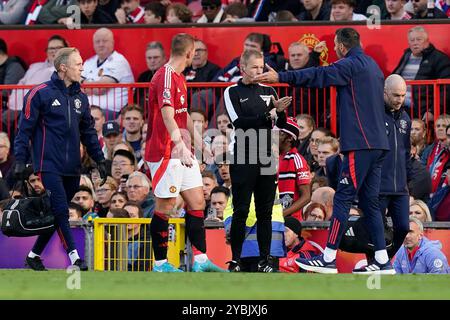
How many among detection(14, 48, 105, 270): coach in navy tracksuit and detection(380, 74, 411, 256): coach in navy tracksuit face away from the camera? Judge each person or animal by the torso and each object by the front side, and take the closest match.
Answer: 0

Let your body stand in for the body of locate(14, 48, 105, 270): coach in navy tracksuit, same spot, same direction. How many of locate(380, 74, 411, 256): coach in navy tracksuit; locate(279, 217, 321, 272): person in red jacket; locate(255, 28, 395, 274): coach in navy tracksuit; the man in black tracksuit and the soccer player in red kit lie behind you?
0

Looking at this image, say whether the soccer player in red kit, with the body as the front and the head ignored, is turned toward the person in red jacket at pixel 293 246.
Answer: no

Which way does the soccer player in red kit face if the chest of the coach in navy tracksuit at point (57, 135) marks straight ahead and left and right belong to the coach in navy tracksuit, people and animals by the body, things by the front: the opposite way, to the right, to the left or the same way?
the same way

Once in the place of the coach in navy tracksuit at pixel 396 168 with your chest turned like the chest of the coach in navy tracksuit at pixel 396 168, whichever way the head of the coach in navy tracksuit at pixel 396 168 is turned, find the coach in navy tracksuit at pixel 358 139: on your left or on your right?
on your right

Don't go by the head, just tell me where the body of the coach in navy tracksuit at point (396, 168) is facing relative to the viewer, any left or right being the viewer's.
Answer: facing the viewer and to the right of the viewer

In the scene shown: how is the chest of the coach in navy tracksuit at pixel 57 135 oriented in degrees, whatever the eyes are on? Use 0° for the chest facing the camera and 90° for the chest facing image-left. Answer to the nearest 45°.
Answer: approximately 315°

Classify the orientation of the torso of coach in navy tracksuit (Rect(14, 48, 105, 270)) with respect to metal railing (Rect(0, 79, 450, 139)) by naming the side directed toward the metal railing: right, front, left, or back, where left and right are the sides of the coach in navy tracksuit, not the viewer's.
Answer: left

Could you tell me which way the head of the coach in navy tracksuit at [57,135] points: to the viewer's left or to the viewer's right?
to the viewer's right

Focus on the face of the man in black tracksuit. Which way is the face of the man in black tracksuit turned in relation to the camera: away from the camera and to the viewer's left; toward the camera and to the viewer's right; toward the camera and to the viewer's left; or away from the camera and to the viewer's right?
toward the camera and to the viewer's right
